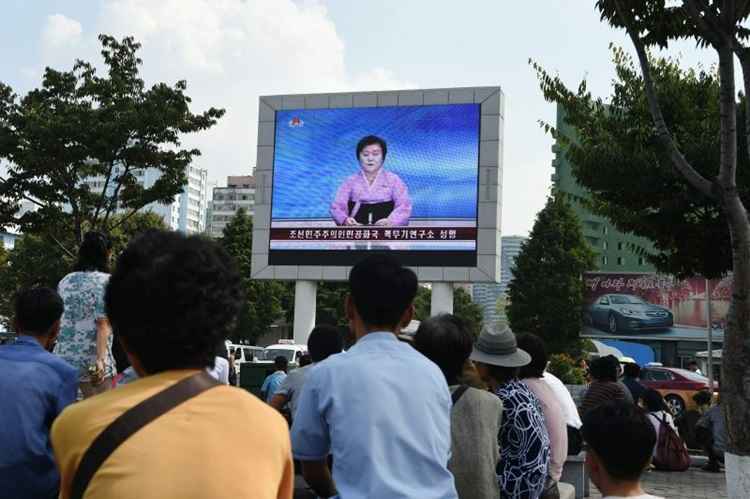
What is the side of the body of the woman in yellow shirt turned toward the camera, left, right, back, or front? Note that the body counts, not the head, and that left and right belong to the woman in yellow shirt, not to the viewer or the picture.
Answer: back

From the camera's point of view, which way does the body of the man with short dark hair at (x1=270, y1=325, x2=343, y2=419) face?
away from the camera

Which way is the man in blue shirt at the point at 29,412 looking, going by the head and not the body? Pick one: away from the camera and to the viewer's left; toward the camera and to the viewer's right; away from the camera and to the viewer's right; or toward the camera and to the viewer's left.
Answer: away from the camera and to the viewer's right

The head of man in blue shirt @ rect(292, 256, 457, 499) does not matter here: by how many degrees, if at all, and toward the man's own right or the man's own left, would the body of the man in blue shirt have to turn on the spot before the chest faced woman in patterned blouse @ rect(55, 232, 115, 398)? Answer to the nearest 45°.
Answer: approximately 45° to the man's own left

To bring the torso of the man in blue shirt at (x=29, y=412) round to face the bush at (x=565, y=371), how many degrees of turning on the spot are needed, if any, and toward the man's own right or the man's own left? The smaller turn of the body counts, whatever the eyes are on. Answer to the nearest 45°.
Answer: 0° — they already face it

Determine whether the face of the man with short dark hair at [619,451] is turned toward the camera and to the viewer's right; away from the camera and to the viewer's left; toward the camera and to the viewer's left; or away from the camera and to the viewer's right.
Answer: away from the camera and to the viewer's left

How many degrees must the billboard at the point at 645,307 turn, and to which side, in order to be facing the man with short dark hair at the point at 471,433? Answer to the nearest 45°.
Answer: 0° — it already faces them

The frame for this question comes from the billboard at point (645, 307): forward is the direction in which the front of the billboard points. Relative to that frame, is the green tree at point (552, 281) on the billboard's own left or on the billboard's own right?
on the billboard's own right

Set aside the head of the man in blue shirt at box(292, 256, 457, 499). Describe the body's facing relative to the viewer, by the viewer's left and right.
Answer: facing away from the viewer

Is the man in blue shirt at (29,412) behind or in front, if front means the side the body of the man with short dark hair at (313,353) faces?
behind

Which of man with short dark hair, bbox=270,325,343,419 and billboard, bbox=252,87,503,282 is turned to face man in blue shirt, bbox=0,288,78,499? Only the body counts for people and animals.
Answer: the billboard
